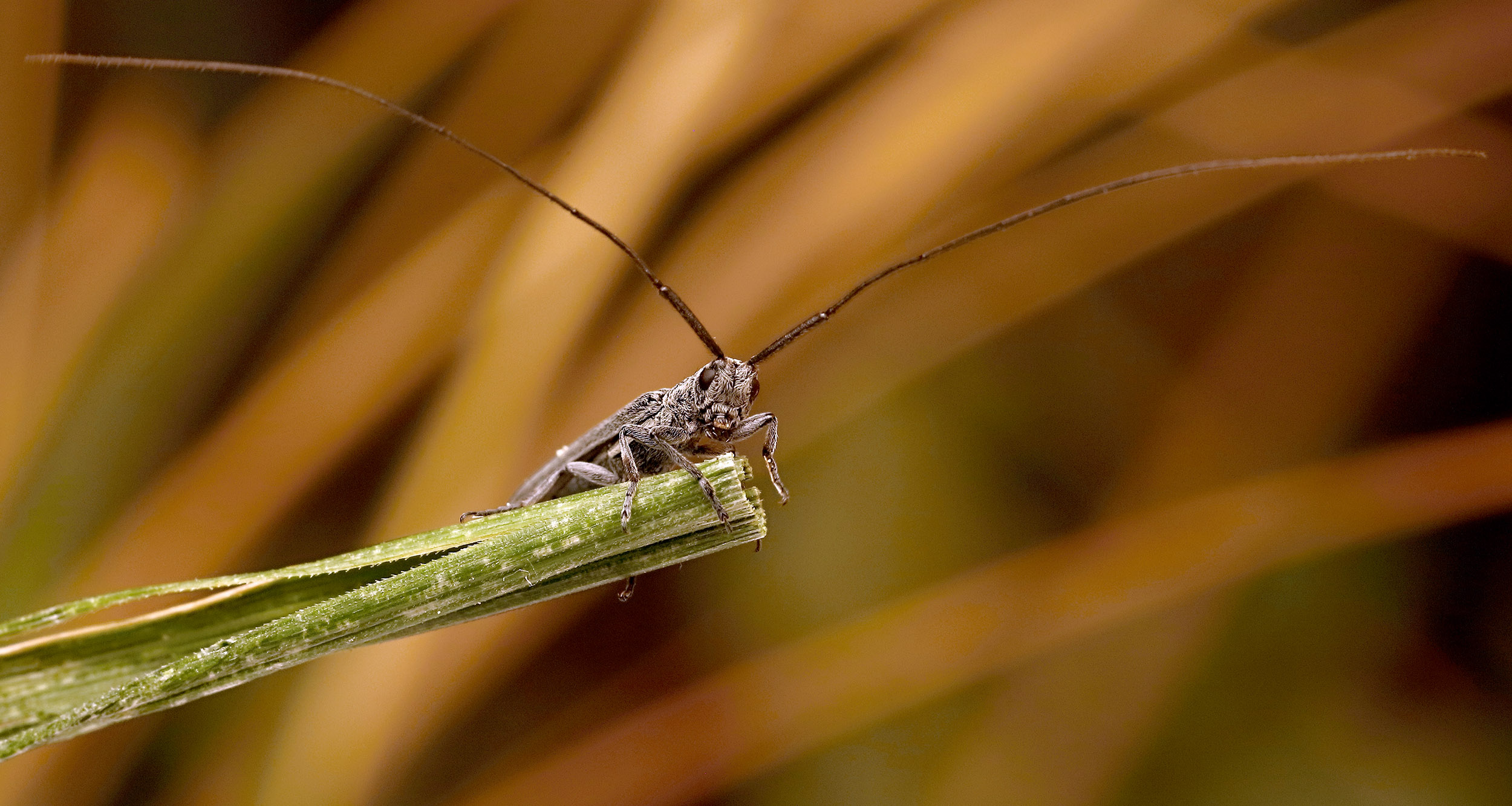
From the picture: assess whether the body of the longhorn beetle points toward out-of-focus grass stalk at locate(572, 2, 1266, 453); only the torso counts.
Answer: no

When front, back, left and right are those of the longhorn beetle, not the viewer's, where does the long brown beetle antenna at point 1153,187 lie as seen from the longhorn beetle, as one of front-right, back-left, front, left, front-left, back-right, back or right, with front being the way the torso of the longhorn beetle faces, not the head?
left

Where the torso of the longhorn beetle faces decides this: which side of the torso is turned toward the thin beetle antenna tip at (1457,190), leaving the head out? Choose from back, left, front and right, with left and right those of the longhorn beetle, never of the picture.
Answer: left

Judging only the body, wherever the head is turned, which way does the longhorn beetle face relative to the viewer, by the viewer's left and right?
facing the viewer and to the right of the viewer

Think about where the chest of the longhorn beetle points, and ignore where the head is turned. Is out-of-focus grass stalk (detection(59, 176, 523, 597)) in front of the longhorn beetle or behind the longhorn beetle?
behind
